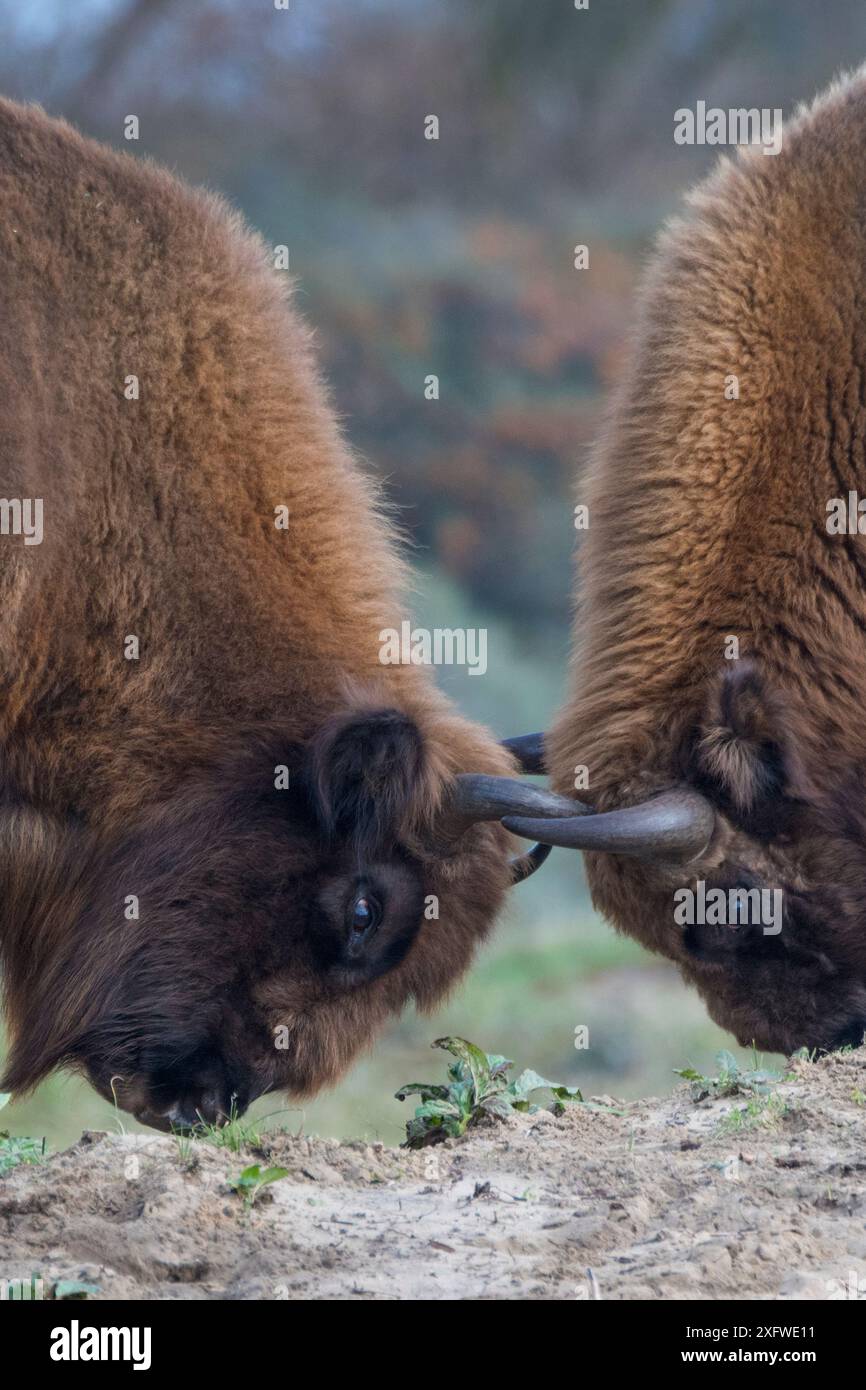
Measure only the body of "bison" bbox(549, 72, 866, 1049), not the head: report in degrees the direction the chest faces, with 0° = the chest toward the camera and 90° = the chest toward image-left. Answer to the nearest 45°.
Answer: approximately 90°

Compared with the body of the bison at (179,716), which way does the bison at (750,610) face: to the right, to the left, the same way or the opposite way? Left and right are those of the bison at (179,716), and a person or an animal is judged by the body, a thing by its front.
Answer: the opposite way

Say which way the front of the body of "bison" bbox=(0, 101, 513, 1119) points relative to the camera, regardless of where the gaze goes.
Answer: to the viewer's right

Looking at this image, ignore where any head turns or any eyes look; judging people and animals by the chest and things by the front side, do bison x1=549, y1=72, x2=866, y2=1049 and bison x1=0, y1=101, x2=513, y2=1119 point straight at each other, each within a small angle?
yes

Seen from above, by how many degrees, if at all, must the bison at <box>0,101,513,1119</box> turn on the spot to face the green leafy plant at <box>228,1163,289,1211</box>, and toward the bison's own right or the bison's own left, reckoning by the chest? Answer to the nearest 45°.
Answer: approximately 90° to the bison's own right

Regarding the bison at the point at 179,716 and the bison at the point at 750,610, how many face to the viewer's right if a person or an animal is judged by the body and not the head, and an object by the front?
1
